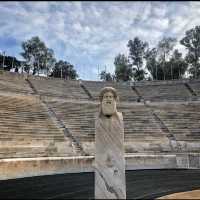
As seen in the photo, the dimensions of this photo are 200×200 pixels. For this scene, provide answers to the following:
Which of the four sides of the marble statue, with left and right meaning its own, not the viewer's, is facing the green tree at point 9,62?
back

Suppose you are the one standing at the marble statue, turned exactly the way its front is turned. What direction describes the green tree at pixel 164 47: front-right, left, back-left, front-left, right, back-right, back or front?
back

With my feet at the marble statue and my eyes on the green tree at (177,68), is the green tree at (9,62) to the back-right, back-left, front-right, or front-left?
front-left

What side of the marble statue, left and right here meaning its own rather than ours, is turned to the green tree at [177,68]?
back

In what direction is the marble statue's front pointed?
toward the camera

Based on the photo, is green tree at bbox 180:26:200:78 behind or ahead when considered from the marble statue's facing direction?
behind

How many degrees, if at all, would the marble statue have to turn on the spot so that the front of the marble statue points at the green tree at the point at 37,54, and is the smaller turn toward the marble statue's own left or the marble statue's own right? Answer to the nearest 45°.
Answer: approximately 180°

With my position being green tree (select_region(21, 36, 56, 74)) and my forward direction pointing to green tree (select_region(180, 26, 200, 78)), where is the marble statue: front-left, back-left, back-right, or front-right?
front-right
